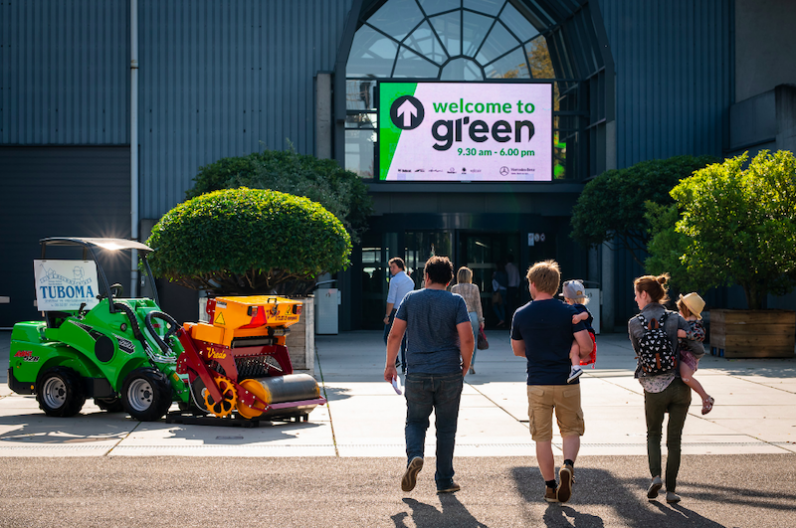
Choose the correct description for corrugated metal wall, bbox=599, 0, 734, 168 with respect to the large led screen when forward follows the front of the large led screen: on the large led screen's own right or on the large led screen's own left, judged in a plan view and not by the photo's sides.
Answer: on the large led screen's own left

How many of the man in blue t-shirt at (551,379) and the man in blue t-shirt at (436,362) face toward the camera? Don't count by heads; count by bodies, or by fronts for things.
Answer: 0

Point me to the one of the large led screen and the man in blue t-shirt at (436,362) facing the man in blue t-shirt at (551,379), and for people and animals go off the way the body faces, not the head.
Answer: the large led screen

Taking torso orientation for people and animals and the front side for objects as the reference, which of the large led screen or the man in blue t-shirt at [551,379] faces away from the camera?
the man in blue t-shirt

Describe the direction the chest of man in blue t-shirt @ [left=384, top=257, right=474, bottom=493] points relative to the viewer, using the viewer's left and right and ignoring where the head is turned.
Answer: facing away from the viewer

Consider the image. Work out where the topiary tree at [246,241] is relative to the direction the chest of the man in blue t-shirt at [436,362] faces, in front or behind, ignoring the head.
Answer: in front

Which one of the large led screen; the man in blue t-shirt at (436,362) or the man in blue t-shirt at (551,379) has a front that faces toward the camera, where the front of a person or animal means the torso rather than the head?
the large led screen

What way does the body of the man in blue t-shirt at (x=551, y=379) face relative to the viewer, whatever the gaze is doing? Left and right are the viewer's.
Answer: facing away from the viewer

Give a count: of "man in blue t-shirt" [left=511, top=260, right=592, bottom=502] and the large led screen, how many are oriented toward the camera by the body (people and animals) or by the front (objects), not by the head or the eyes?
1

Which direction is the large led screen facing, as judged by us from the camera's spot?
facing the viewer

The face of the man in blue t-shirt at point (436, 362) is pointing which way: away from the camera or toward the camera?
away from the camera

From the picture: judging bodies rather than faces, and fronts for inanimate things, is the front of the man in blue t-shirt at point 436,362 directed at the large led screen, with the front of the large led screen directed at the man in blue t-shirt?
yes

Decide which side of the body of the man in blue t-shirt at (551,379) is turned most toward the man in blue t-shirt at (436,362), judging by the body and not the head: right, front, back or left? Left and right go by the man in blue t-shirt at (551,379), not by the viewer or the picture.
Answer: left

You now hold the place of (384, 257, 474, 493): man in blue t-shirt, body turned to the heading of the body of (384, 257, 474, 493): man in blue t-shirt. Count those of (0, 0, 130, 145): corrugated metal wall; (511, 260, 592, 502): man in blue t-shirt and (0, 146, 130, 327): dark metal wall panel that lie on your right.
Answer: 1

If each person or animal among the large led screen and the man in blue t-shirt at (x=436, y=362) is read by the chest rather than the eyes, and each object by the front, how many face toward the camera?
1

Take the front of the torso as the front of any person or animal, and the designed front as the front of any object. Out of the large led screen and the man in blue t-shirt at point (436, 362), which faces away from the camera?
the man in blue t-shirt
